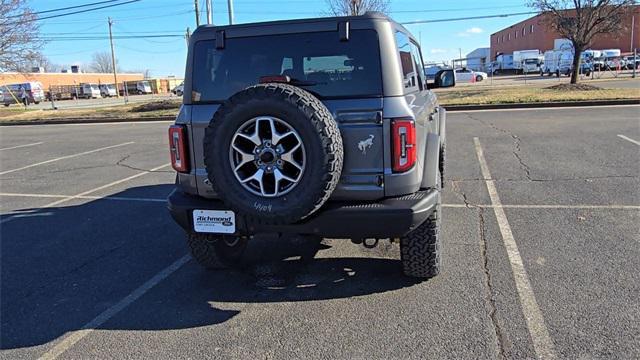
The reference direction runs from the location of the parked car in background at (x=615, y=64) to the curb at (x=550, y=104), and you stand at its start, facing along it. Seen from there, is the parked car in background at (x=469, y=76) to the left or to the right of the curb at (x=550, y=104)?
right

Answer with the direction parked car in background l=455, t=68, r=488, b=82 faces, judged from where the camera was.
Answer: facing to the right of the viewer

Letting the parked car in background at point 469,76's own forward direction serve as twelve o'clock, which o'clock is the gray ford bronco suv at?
The gray ford bronco suv is roughly at 3 o'clock from the parked car in background.

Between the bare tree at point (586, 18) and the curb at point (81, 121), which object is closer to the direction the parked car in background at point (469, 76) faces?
the bare tree

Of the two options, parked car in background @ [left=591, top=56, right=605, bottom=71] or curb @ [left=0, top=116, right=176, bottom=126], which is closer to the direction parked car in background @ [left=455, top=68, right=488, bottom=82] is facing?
the parked car in background
